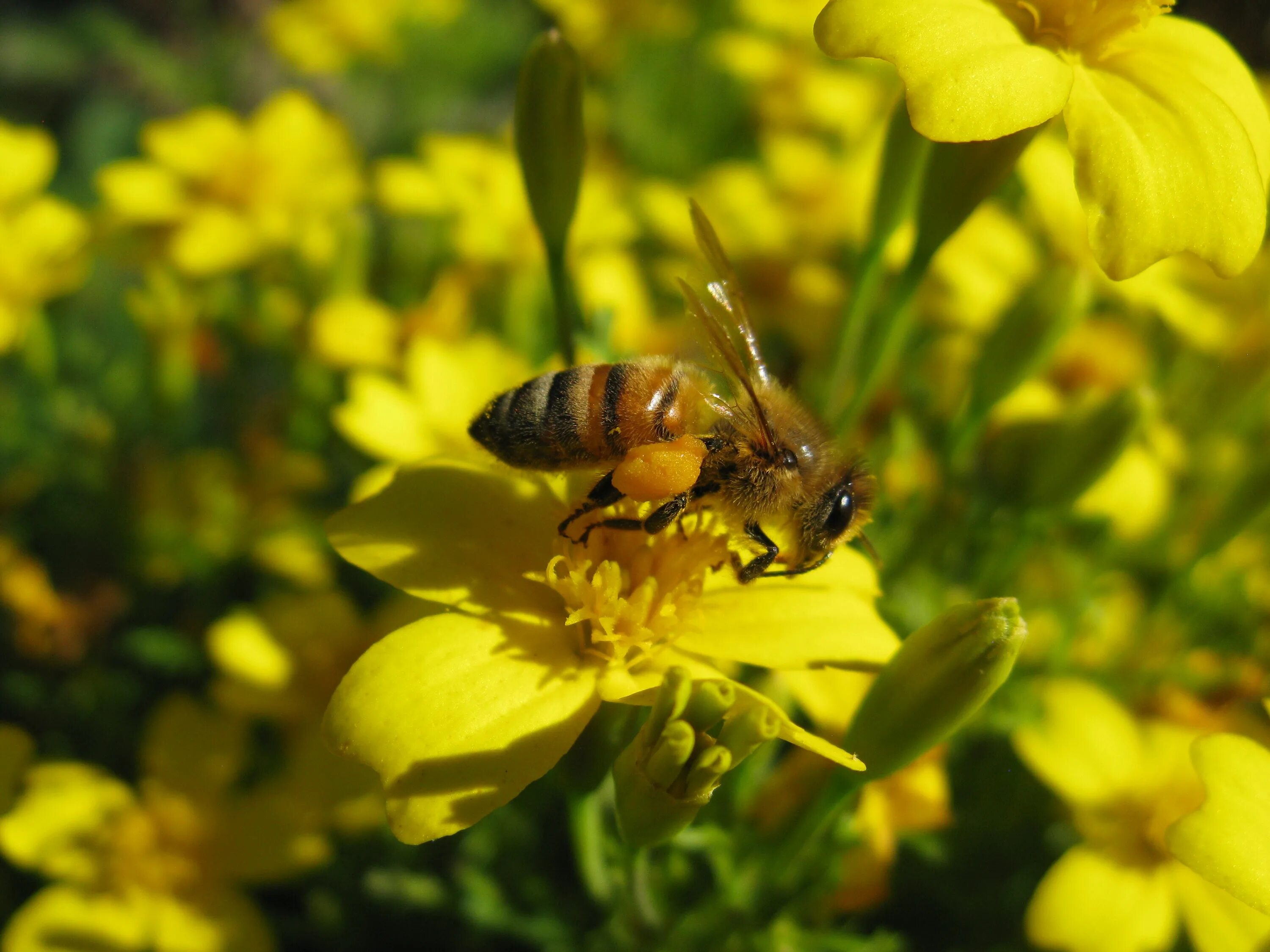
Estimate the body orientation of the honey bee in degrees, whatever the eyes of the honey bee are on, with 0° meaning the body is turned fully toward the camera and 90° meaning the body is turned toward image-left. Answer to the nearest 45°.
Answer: approximately 270°

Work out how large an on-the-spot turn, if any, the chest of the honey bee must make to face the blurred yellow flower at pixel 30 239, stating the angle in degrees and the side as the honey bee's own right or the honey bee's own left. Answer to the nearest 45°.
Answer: approximately 135° to the honey bee's own left
